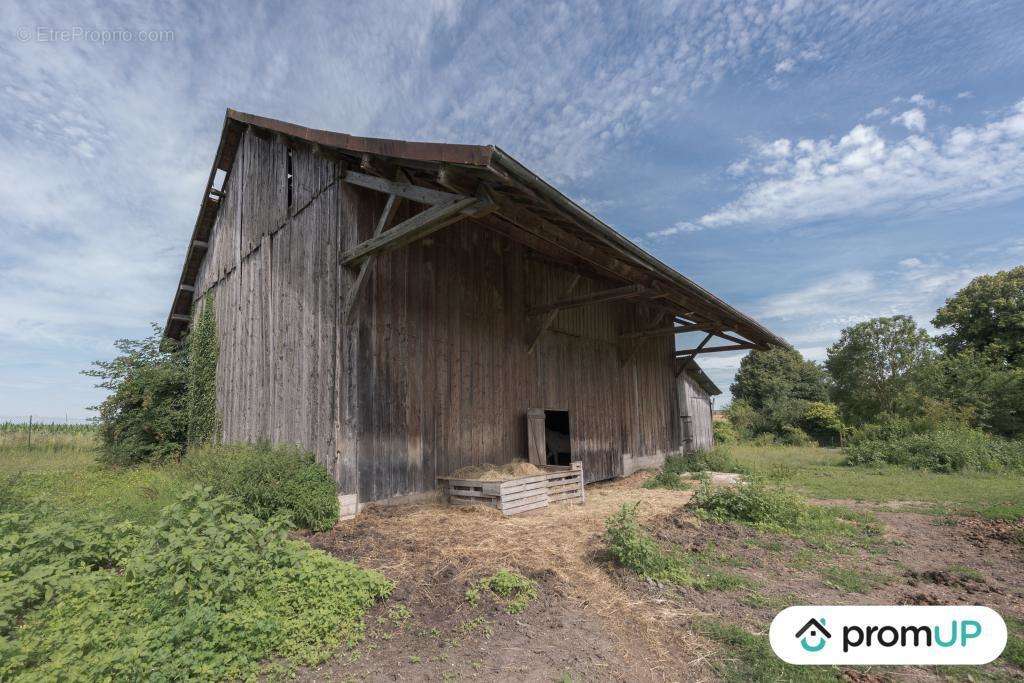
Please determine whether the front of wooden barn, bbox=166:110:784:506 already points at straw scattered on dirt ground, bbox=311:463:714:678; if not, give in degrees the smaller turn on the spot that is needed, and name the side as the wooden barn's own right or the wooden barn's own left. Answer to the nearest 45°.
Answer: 0° — it already faces it

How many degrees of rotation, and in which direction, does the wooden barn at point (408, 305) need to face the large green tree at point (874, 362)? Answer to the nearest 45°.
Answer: approximately 90° to its left

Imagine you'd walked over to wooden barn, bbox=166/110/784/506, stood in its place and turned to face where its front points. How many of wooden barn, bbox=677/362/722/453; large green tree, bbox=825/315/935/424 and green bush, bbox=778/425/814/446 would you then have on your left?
3

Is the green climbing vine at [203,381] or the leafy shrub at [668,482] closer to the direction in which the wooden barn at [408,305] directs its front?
the leafy shrub

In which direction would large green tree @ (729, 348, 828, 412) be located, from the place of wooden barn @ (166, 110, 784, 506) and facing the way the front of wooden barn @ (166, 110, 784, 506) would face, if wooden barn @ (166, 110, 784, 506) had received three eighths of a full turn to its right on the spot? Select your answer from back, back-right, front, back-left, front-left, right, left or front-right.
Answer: back-right

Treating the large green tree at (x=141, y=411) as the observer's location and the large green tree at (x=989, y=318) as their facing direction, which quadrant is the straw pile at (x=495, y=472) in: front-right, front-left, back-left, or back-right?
front-right

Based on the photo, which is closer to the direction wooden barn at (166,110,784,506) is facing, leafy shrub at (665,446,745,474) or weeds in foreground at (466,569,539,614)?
the weeds in foreground

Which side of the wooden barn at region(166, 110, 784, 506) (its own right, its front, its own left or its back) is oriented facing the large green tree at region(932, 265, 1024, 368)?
left

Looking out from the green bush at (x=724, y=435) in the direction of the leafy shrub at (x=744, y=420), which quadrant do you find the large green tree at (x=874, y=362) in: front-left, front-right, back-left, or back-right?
front-right

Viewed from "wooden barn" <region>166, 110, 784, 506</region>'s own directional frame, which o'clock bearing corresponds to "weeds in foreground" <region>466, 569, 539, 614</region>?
The weeds in foreground is roughly at 1 o'clock from the wooden barn.

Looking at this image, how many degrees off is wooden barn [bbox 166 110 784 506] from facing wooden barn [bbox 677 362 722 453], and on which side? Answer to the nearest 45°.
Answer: approximately 90° to its left

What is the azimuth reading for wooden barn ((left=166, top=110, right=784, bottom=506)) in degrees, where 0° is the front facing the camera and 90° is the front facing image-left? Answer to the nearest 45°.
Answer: approximately 315°
